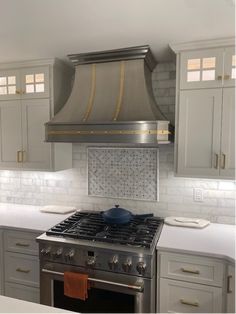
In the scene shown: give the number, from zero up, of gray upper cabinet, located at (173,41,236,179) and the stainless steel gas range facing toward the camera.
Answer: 2

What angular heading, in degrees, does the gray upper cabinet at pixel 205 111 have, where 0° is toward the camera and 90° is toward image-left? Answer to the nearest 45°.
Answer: approximately 0°

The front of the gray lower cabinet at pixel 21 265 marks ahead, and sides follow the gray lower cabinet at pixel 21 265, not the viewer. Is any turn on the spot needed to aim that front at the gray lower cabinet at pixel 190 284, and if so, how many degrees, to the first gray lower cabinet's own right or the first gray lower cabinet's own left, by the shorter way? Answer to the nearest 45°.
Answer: approximately 90° to the first gray lower cabinet's own left

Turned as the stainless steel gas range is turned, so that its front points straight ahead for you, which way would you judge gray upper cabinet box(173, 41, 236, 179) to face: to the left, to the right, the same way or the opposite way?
the same way

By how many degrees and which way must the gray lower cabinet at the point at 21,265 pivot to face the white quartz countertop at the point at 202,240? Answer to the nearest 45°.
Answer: approximately 90° to its left

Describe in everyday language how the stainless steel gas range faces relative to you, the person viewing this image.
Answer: facing the viewer

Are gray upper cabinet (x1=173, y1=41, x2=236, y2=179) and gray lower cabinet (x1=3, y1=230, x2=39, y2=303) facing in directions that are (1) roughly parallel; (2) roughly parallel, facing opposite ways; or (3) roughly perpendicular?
roughly parallel

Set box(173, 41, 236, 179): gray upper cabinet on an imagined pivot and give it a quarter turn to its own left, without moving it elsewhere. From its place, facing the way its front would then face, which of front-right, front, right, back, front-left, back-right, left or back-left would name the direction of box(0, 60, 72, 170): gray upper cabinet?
back
